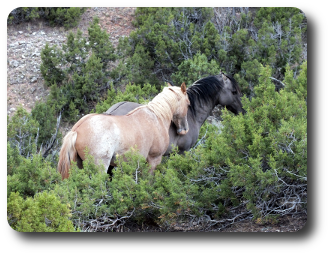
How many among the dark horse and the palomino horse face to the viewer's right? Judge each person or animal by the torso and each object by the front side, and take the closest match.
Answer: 2

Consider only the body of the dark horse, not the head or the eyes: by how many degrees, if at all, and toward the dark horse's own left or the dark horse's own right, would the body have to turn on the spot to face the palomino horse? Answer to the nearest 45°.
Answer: approximately 135° to the dark horse's own right

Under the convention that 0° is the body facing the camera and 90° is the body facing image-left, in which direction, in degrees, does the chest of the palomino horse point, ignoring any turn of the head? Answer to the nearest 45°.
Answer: approximately 270°

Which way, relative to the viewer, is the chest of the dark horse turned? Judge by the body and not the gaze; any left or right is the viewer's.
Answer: facing to the right of the viewer

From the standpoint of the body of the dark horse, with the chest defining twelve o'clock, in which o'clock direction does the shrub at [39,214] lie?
The shrub is roughly at 4 o'clock from the dark horse.

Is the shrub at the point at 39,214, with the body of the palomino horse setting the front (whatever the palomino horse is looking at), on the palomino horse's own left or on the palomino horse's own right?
on the palomino horse's own right

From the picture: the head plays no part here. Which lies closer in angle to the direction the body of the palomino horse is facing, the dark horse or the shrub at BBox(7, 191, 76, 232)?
the dark horse
